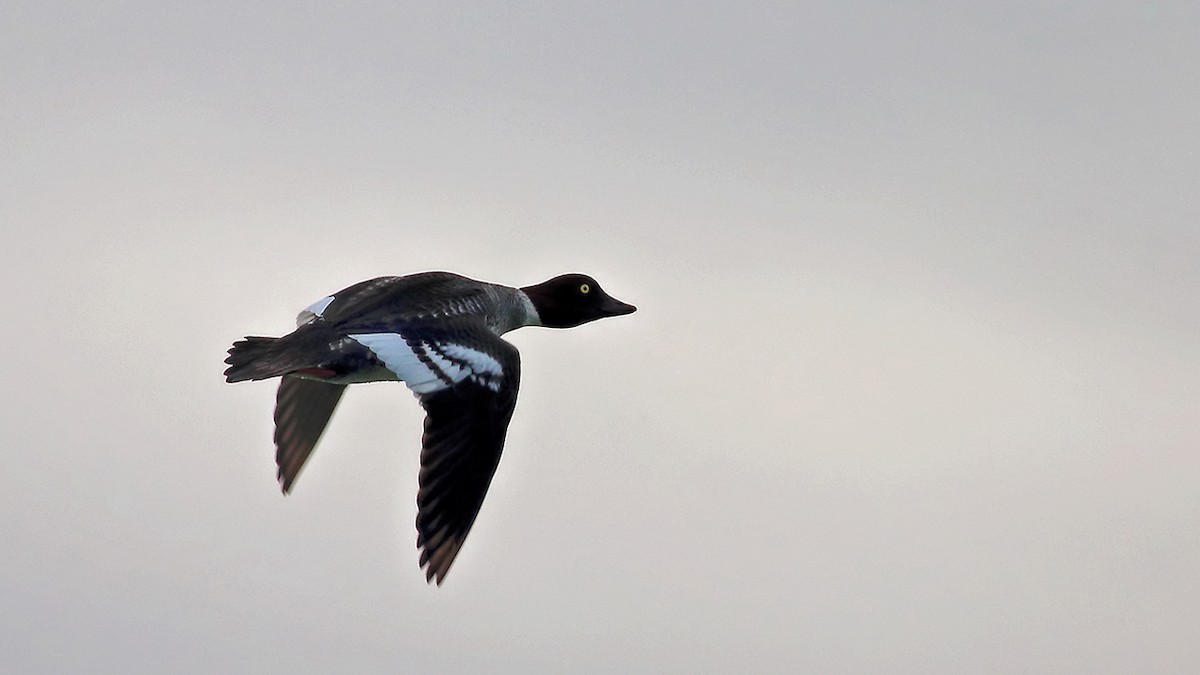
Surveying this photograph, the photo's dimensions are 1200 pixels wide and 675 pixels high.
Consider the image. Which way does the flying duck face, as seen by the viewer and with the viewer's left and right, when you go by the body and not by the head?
facing away from the viewer and to the right of the viewer
